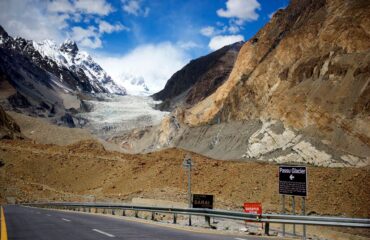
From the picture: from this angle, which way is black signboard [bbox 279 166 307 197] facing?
toward the camera
